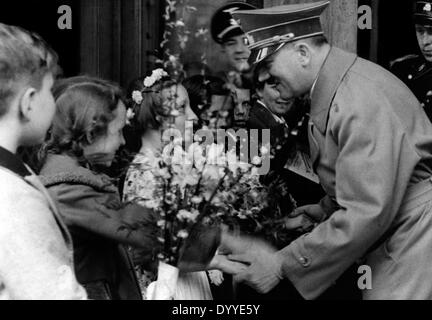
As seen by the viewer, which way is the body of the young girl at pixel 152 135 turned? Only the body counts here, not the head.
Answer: to the viewer's right

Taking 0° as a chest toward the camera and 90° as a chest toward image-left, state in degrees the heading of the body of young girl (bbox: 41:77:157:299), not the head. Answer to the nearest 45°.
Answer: approximately 270°

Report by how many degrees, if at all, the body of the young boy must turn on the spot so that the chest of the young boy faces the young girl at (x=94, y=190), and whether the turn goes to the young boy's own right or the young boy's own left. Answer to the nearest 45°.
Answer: approximately 45° to the young boy's own left

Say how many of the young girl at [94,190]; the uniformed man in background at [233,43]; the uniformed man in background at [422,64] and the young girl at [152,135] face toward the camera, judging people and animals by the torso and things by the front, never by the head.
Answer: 2

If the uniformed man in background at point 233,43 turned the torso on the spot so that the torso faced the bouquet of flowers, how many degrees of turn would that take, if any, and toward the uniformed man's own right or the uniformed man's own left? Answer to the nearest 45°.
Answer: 0° — they already face it

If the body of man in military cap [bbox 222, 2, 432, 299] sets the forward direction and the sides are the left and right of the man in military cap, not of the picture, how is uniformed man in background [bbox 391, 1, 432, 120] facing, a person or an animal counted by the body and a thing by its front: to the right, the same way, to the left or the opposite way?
to the left

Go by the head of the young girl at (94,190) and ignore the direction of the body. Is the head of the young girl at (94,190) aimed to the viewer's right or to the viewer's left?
to the viewer's right

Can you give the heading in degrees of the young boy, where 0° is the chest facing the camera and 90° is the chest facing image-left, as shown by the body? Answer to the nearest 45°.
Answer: approximately 225°

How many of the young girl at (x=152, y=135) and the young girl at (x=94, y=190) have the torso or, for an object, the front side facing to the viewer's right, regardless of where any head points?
2

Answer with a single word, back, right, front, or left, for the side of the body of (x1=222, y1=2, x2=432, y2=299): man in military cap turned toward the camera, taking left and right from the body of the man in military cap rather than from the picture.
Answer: left

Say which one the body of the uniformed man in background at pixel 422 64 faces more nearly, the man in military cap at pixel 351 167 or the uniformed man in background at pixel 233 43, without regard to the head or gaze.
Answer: the man in military cap

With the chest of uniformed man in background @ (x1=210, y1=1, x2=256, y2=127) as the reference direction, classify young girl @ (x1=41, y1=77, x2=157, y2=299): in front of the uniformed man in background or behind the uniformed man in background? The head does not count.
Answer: in front
